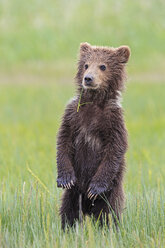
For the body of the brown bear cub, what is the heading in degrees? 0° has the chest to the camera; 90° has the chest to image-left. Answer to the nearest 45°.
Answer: approximately 45°
